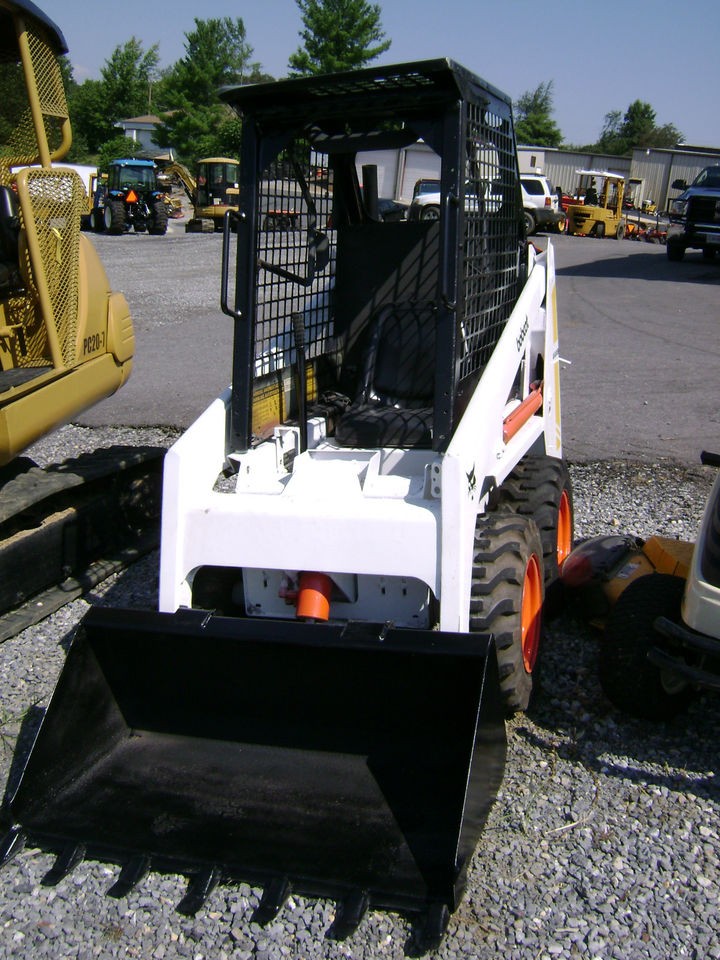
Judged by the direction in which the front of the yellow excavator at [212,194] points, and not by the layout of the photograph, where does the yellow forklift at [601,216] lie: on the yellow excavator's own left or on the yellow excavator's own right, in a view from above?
on the yellow excavator's own left

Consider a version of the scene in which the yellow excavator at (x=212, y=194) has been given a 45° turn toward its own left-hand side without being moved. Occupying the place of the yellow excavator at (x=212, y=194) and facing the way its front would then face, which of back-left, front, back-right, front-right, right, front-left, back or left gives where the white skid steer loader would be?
front

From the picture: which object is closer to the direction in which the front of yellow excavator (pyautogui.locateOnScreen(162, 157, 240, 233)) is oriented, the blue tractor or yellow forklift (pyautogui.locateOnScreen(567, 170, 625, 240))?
the blue tractor

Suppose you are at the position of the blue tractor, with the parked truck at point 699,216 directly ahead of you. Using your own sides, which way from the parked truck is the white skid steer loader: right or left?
right

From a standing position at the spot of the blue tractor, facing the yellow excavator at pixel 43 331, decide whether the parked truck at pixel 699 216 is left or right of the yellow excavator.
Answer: left

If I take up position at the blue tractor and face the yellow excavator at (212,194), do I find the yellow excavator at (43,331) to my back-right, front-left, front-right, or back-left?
back-right

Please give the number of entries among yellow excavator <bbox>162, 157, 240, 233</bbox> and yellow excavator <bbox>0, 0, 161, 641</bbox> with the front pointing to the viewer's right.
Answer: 0

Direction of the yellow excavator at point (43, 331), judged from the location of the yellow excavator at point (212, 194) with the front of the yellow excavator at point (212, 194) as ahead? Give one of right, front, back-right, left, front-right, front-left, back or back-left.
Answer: front-left

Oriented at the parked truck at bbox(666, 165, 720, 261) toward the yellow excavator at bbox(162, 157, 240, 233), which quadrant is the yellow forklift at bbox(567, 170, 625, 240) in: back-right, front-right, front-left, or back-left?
front-right

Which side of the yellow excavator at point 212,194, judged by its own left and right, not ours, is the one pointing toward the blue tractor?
front

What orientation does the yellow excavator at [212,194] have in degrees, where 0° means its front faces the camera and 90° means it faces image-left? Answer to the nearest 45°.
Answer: approximately 45°

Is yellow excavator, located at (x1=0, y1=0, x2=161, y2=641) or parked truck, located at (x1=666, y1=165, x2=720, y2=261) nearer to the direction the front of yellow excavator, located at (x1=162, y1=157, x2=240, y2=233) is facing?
the yellow excavator, located at (x1=0, y1=0, x2=161, y2=641)
